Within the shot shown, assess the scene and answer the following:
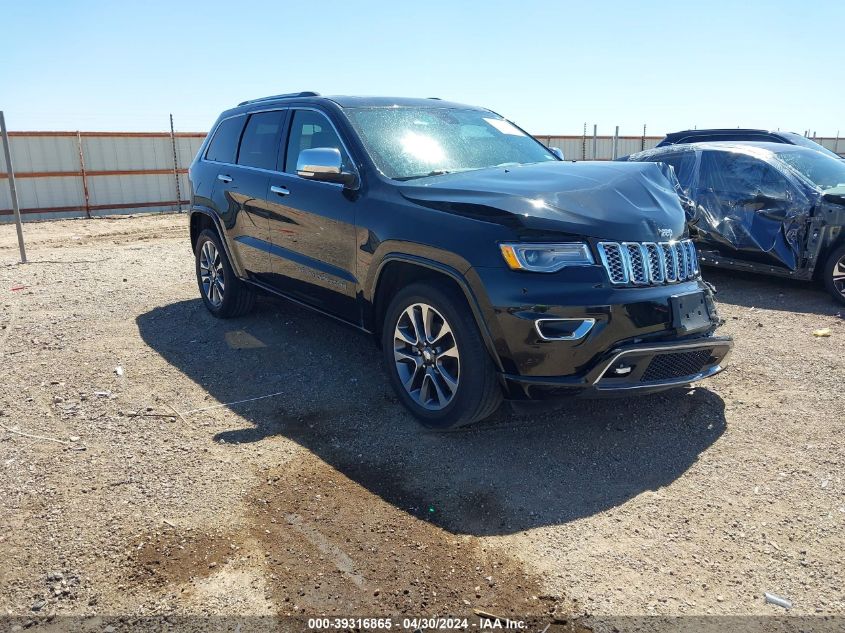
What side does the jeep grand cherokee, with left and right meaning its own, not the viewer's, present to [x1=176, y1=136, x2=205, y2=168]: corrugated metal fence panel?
back

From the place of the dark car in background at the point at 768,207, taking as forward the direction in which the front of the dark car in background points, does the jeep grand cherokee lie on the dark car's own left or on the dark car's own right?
on the dark car's own right

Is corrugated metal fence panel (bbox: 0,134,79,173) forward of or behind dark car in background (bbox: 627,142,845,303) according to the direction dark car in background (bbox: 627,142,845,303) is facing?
behind

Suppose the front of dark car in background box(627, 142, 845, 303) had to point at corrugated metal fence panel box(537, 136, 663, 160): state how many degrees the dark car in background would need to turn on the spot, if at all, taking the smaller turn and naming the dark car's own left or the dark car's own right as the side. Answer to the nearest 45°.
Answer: approximately 135° to the dark car's own left

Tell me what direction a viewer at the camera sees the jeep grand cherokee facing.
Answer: facing the viewer and to the right of the viewer

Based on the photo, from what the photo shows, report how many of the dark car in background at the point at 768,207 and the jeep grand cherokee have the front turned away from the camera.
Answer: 0

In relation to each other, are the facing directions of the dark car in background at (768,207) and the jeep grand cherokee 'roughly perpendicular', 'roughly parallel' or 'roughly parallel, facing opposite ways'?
roughly parallel

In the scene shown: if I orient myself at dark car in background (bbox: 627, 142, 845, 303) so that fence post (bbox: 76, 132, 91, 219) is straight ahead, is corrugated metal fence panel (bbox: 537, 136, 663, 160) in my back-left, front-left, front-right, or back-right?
front-right

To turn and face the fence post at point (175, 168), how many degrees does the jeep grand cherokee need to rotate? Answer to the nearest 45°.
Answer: approximately 180°
